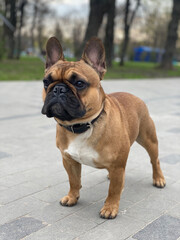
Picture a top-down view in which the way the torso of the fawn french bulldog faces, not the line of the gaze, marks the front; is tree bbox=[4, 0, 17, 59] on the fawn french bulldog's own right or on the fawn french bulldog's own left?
on the fawn french bulldog's own right

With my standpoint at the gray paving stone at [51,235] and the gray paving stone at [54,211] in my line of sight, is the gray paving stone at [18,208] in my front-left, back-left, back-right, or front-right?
front-left

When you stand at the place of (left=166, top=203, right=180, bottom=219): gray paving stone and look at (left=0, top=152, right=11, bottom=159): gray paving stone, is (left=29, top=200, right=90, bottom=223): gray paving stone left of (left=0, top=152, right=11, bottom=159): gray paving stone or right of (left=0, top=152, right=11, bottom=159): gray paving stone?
left

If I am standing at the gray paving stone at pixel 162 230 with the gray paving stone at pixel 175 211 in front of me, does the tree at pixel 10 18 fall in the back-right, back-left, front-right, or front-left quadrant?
front-left

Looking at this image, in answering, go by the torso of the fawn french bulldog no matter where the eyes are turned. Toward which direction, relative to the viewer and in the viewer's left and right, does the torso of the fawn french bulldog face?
facing the viewer and to the left of the viewer

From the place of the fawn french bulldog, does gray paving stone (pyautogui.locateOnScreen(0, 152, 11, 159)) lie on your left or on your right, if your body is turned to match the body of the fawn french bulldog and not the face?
on your right
